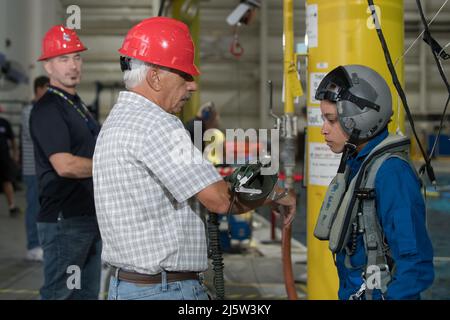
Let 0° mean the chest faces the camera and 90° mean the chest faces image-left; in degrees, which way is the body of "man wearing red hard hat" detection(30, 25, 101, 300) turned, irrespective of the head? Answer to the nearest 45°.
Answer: approximately 315°

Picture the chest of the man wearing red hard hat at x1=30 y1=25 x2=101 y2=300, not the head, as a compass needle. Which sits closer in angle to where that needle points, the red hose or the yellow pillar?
the red hose

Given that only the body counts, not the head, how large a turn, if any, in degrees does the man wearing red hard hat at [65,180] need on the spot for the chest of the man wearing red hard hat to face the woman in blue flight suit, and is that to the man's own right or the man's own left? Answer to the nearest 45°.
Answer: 0° — they already face them

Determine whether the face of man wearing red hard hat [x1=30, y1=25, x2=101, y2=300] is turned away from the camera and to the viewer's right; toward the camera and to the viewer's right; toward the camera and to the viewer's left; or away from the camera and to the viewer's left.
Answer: toward the camera and to the viewer's right

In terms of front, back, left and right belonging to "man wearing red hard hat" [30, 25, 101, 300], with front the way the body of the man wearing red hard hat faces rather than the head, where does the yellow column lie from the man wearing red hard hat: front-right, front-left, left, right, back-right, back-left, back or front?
front-left

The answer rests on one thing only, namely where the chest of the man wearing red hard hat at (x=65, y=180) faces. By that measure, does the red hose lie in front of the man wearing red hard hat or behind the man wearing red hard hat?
in front

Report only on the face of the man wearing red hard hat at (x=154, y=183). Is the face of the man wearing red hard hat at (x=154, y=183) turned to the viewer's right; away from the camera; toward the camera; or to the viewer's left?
to the viewer's right

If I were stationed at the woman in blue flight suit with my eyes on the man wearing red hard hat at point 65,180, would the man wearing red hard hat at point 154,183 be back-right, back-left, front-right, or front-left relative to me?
front-left

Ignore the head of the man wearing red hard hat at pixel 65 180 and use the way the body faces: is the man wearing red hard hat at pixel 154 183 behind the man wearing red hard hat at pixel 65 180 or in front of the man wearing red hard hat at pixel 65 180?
in front

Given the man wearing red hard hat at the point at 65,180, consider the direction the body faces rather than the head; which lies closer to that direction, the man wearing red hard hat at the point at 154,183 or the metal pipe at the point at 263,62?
the man wearing red hard hat

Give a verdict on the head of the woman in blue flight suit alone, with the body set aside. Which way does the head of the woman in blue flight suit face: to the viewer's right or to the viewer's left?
to the viewer's left

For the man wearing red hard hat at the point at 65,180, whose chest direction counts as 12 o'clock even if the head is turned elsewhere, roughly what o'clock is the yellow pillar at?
The yellow pillar is roughly at 8 o'clock from the man wearing red hard hat.
